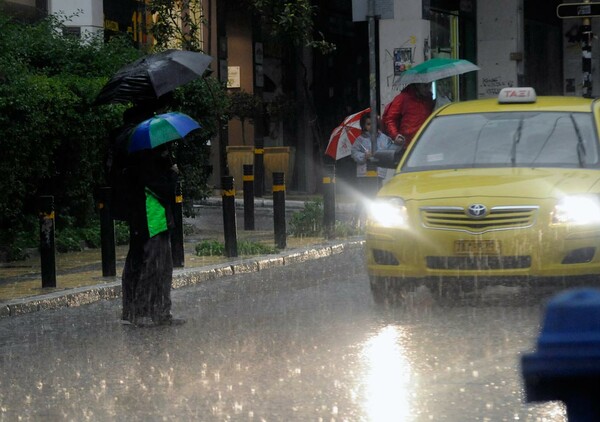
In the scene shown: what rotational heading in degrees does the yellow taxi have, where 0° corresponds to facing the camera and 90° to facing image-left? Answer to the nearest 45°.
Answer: approximately 0°

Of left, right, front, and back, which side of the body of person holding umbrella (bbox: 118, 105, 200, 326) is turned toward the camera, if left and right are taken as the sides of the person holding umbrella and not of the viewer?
right

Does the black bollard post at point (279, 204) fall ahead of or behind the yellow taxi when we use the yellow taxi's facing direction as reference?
behind

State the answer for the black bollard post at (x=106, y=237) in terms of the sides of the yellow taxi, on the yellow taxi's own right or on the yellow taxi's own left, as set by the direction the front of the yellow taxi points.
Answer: on the yellow taxi's own right

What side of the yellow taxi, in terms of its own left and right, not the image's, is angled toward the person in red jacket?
back

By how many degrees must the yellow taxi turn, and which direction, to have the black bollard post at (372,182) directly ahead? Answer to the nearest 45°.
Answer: approximately 180°

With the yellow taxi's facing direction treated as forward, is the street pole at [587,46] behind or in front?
behind

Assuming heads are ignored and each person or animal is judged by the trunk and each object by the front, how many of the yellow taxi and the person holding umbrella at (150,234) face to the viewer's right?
1

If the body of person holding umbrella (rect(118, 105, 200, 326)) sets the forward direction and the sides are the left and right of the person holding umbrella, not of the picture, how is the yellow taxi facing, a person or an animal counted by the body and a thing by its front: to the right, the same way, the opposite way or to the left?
to the right

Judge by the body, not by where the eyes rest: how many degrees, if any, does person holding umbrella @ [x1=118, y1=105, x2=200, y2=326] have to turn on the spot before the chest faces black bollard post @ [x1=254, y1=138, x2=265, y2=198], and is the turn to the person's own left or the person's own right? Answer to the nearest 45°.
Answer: approximately 90° to the person's own left

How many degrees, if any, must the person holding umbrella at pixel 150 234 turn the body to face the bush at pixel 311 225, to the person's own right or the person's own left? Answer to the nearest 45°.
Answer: approximately 90° to the person's own left
